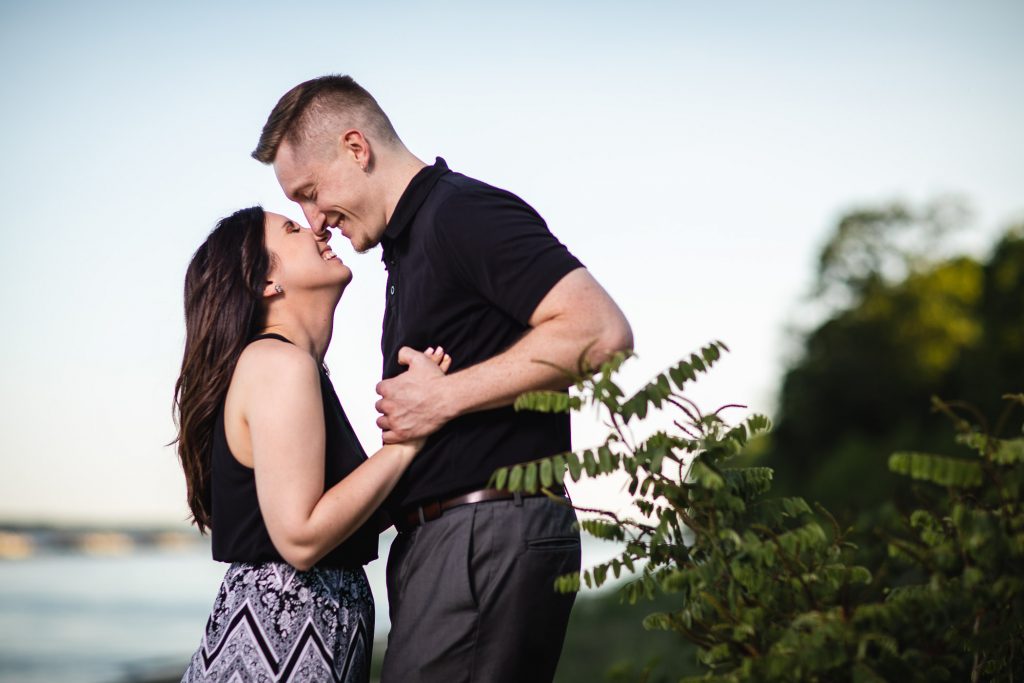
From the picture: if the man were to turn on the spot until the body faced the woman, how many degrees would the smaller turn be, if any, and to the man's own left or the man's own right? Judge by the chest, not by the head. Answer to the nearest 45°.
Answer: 0° — they already face them

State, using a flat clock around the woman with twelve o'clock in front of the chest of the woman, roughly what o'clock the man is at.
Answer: The man is roughly at 1 o'clock from the woman.

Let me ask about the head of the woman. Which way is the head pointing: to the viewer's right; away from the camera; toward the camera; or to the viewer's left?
to the viewer's right

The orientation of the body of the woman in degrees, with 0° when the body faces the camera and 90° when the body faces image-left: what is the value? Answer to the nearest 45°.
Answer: approximately 270°

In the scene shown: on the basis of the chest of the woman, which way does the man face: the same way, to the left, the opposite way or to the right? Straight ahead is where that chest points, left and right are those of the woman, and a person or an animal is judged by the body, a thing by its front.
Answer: the opposite way

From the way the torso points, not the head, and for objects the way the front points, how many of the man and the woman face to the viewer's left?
1

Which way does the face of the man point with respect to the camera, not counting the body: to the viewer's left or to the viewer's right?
to the viewer's left

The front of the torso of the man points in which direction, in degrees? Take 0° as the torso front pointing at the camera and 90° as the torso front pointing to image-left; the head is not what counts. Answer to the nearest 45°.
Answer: approximately 90°
